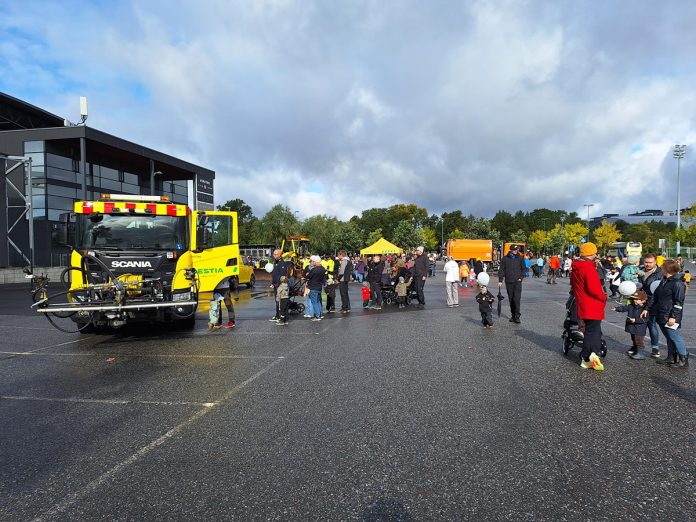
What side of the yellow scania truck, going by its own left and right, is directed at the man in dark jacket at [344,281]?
left

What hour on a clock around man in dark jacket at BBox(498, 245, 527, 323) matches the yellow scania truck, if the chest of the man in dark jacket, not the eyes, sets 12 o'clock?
The yellow scania truck is roughly at 2 o'clock from the man in dark jacket.

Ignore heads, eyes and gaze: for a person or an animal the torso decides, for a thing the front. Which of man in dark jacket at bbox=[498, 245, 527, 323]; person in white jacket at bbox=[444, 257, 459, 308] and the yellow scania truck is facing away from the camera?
the person in white jacket

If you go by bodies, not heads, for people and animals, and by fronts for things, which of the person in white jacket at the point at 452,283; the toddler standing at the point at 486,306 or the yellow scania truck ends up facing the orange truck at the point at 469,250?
the person in white jacket

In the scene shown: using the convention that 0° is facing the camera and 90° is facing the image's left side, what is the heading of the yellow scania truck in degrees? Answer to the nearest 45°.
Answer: approximately 0°

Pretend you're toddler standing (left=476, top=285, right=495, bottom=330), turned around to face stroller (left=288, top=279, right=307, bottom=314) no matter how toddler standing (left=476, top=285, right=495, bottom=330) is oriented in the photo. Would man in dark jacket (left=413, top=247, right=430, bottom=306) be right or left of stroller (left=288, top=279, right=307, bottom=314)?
right

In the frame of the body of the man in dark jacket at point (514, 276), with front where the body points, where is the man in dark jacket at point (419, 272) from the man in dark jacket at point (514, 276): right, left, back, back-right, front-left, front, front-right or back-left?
back-right

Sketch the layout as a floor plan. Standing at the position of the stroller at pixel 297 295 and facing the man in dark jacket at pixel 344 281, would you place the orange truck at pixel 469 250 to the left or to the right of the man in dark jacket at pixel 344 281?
left

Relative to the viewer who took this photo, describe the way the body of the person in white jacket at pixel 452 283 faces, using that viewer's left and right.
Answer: facing away from the viewer

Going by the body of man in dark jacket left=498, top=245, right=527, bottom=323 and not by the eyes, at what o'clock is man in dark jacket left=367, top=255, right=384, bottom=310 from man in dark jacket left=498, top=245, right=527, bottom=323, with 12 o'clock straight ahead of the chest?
man in dark jacket left=367, top=255, right=384, bottom=310 is roughly at 4 o'clock from man in dark jacket left=498, top=245, right=527, bottom=323.
